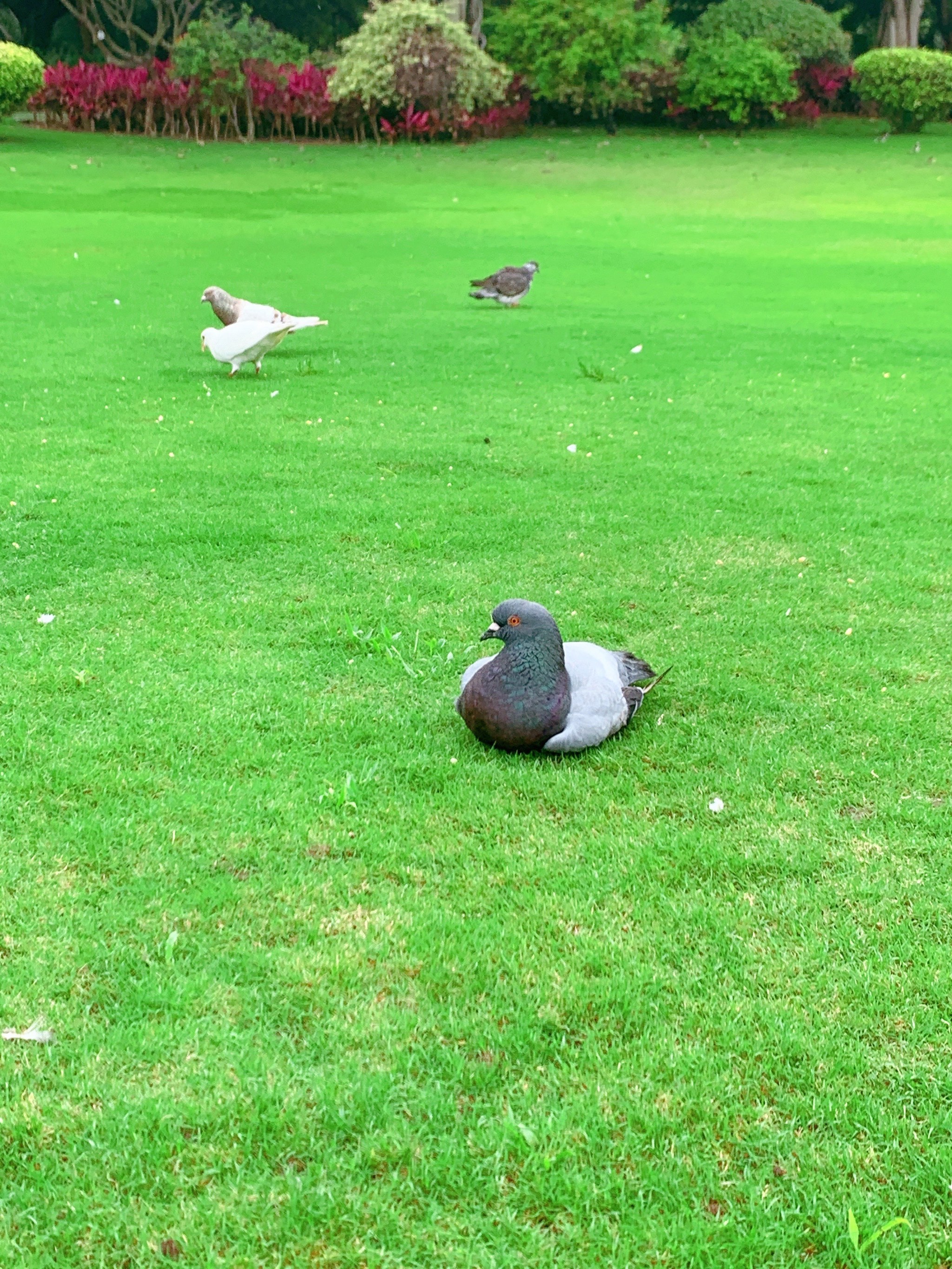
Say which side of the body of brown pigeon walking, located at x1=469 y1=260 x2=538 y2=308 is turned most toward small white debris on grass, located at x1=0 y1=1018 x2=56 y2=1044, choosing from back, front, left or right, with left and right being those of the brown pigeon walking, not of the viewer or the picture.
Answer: right

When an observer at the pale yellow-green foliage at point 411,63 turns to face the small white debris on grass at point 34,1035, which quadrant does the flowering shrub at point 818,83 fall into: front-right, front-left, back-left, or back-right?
back-left

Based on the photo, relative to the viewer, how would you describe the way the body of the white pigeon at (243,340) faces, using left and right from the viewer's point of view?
facing to the left of the viewer

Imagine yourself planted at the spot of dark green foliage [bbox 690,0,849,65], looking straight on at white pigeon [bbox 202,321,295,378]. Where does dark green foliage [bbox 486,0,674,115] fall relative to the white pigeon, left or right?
right

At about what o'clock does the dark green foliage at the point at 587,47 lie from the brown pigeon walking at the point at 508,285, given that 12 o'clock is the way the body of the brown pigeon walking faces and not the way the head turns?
The dark green foliage is roughly at 9 o'clock from the brown pigeon walking.

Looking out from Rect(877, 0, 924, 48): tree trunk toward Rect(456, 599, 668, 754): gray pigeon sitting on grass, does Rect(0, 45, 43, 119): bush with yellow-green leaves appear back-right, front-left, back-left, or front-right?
front-right

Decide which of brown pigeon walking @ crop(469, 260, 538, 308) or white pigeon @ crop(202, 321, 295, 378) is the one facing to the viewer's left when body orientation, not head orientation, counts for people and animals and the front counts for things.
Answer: the white pigeon

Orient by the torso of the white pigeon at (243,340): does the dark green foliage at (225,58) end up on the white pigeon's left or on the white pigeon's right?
on the white pigeon's right

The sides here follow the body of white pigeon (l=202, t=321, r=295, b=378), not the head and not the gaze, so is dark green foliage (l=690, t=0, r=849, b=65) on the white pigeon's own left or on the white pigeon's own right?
on the white pigeon's own right

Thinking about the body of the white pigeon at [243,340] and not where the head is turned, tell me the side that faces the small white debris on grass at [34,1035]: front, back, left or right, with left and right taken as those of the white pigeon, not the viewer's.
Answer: left

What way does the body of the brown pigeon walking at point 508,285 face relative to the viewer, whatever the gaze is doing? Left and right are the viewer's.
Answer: facing to the right of the viewer

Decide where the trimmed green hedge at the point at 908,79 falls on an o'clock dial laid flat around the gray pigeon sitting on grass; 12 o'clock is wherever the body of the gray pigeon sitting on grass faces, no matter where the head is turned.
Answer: The trimmed green hedge is roughly at 5 o'clock from the gray pigeon sitting on grass.

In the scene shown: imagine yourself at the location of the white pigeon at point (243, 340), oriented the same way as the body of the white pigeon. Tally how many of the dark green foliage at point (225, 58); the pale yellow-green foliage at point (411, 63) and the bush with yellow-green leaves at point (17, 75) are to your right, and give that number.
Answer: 3
